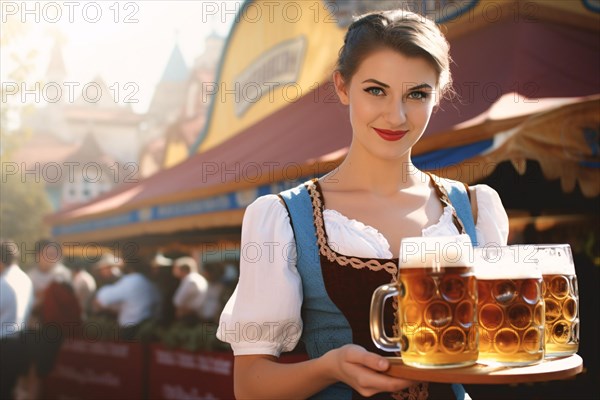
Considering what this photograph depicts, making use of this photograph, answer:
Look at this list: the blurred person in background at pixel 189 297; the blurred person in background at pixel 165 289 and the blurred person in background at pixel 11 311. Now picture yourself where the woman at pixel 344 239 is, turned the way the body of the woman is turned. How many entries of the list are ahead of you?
0

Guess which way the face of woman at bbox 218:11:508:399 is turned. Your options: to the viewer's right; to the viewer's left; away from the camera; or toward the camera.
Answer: toward the camera

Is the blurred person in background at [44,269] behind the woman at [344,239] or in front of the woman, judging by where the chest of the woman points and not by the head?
behind

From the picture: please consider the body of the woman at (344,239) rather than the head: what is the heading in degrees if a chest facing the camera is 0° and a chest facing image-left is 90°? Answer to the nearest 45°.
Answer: approximately 315°

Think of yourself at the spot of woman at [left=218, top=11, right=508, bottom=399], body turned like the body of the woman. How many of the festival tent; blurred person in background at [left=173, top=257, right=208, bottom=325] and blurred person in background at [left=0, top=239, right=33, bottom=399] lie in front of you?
0

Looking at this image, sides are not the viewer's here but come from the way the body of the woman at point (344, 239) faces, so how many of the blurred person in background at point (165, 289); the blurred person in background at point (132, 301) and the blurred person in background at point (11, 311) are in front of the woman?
0

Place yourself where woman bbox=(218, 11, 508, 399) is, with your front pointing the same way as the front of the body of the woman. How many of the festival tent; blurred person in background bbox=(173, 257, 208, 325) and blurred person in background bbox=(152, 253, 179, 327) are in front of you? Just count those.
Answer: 0

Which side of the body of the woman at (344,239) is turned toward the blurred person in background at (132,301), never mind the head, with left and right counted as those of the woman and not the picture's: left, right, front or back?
back

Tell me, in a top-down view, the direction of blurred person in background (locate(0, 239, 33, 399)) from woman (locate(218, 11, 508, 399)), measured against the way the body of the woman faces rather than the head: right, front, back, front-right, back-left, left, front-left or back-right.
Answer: back

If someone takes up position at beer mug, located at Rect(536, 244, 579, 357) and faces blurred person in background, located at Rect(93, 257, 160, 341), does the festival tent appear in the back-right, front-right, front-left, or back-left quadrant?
front-right

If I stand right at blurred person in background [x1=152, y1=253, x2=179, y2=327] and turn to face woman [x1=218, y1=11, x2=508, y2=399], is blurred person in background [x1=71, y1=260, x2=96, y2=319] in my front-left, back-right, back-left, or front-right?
back-right

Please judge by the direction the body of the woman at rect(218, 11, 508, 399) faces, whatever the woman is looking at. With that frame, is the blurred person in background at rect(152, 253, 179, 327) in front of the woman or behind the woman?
behind
